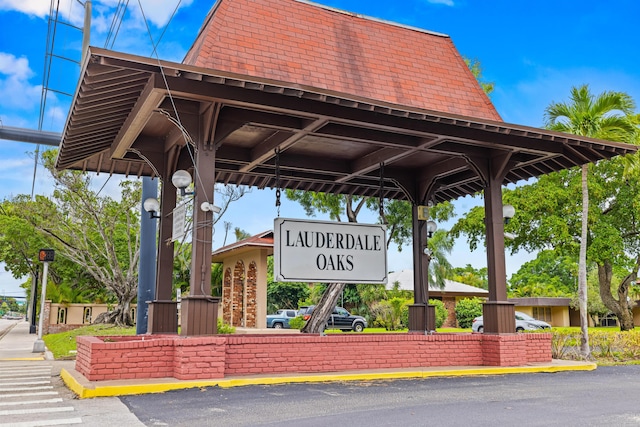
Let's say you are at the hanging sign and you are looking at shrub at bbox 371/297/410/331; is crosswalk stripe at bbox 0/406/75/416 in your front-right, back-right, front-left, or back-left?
back-left

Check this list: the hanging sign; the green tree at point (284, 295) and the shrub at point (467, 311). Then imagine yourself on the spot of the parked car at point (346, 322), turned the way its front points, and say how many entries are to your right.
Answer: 1

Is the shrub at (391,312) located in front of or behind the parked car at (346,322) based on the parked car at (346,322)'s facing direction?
in front

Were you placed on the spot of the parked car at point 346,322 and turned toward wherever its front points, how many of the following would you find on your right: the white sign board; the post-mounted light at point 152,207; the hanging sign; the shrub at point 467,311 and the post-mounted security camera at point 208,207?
4

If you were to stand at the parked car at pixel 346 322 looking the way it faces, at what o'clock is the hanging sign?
The hanging sign is roughly at 3 o'clock from the parked car.

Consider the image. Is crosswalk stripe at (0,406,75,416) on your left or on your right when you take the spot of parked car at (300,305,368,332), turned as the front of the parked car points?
on your right

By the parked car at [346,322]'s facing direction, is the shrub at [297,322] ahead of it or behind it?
behind

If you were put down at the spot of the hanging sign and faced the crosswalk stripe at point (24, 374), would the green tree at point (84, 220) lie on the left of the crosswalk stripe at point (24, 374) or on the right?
right

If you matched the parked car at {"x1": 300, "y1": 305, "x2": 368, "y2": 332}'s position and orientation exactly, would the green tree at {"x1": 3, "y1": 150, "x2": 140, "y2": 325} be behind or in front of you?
behind

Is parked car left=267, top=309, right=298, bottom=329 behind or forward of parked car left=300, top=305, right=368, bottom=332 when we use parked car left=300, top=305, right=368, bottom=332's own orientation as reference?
behind

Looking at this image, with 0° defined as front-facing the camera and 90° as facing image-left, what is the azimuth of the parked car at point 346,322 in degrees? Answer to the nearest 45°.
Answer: approximately 270°

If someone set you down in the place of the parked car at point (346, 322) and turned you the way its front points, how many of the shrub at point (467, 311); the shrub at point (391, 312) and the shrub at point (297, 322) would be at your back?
1

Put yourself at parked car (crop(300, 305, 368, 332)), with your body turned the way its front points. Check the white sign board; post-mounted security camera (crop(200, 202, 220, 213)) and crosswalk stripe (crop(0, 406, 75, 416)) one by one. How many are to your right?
3

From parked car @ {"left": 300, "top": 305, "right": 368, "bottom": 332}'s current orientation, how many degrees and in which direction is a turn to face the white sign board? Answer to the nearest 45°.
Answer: approximately 90° to its right

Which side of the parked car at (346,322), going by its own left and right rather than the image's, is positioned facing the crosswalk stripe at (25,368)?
right
